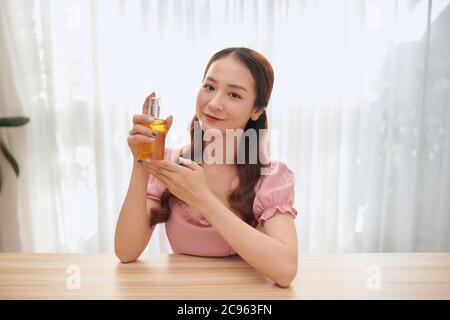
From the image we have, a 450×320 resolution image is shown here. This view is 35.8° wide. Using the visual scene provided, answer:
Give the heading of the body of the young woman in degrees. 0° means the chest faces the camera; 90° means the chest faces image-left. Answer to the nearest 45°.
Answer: approximately 45°
